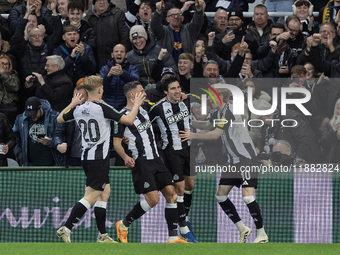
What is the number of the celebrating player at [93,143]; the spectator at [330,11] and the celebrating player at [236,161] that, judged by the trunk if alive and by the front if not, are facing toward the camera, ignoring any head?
1

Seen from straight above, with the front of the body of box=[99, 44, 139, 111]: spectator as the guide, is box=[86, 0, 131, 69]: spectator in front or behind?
behind

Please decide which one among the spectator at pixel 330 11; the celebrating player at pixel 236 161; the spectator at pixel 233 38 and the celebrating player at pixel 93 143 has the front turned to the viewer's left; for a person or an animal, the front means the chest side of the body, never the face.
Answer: the celebrating player at pixel 236 161

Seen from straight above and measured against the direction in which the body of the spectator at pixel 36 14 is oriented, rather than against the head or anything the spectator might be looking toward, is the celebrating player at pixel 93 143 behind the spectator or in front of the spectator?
in front

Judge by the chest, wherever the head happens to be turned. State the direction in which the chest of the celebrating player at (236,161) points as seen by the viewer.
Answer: to the viewer's left

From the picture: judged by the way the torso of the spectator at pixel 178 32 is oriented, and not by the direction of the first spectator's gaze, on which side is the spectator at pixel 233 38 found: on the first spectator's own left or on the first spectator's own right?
on the first spectator's own left
